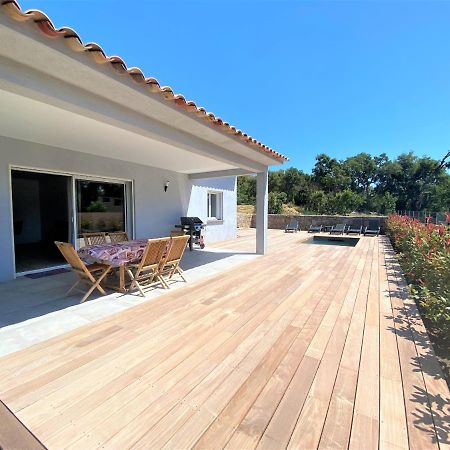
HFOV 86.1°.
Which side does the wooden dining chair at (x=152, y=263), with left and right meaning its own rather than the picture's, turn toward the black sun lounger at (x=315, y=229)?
right

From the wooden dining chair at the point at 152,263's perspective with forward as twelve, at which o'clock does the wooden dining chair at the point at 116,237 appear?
the wooden dining chair at the point at 116,237 is roughly at 1 o'clock from the wooden dining chair at the point at 152,263.

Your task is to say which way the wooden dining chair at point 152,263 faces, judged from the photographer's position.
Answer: facing away from the viewer and to the left of the viewer

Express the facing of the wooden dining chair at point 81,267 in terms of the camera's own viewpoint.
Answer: facing away from the viewer and to the right of the viewer

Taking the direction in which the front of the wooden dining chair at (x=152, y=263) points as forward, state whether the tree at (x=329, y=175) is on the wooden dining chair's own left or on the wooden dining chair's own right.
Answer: on the wooden dining chair's own right

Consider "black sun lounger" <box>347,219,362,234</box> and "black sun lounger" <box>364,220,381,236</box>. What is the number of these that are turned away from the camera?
0

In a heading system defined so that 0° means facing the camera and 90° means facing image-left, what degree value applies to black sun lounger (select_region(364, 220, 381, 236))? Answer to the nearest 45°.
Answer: approximately 45°

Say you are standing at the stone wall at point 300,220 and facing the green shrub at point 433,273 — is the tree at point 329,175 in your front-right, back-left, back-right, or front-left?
back-left

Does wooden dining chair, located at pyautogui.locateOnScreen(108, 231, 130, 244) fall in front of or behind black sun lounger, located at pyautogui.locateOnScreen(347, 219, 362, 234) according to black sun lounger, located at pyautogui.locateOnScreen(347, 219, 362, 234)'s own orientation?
in front

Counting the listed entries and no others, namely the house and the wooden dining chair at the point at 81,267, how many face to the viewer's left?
0

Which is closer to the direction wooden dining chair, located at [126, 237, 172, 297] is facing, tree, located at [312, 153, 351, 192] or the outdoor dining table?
the outdoor dining table

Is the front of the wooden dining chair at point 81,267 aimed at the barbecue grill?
yes
